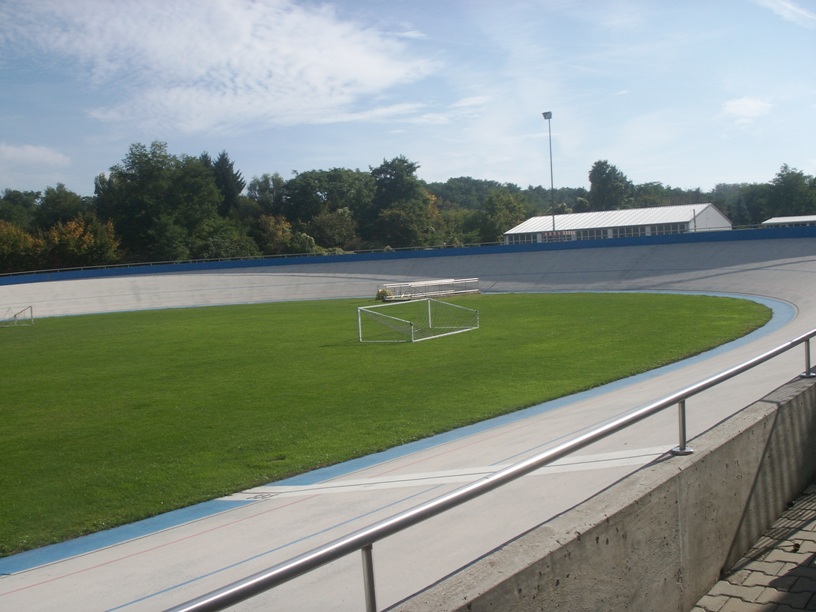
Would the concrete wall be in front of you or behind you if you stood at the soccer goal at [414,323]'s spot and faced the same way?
behind

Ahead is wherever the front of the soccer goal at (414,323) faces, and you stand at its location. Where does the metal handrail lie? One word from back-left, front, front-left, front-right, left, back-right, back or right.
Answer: back-left

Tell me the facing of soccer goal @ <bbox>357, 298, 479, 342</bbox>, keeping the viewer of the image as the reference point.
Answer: facing away from the viewer and to the left of the viewer

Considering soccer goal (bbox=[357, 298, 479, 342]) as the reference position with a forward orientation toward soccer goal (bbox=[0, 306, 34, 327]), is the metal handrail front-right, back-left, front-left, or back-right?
back-left

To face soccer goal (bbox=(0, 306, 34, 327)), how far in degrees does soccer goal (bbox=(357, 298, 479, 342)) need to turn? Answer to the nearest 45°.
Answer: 0° — it already faces it

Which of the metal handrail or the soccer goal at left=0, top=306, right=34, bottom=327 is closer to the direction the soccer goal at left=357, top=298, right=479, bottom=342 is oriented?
the soccer goal
